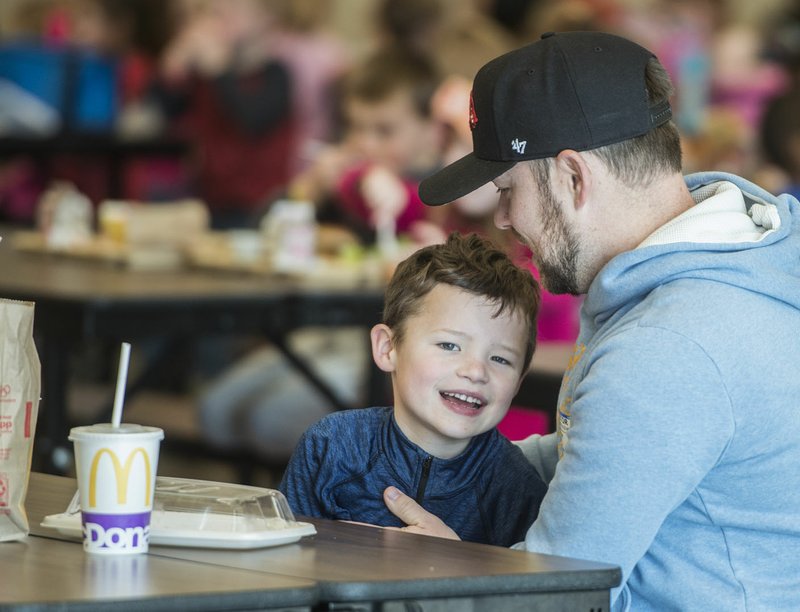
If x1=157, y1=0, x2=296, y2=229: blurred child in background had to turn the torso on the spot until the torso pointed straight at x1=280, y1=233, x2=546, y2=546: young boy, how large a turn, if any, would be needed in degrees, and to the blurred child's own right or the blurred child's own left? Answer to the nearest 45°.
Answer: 0° — they already face them

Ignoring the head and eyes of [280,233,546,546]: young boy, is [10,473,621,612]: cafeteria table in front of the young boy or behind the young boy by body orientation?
in front

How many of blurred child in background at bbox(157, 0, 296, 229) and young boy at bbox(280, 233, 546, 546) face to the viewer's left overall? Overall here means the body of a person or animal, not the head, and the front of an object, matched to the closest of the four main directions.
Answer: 0

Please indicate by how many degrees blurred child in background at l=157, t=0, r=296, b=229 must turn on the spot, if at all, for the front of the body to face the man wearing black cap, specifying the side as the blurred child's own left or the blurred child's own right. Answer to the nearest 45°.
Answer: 0° — they already face them

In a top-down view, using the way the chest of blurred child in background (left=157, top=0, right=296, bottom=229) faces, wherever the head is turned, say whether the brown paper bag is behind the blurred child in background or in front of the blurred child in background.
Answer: in front

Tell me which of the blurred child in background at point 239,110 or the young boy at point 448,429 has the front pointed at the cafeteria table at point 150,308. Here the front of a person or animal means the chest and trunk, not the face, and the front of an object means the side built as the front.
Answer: the blurred child in background

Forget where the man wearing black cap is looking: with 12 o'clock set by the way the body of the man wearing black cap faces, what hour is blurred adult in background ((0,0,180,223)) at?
The blurred adult in background is roughly at 2 o'clock from the man wearing black cap.

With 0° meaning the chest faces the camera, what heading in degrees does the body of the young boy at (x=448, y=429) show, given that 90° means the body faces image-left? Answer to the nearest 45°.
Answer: approximately 0°

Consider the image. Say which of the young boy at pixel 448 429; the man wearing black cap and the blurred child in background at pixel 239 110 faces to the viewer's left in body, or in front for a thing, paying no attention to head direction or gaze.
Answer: the man wearing black cap
